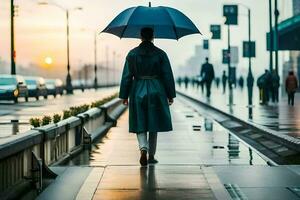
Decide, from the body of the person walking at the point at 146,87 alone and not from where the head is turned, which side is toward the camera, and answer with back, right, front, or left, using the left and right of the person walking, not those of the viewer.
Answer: back

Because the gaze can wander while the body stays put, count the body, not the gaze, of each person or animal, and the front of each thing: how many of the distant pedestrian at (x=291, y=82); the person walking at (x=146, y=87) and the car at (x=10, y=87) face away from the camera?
2

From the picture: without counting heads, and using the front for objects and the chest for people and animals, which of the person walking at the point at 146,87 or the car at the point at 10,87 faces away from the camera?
the person walking

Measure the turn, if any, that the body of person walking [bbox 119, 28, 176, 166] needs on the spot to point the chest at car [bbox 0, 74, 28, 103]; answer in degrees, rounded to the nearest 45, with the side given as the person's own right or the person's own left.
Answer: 0° — they already face it

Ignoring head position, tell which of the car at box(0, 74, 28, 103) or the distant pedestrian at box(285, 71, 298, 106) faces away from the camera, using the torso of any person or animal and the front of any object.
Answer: the distant pedestrian

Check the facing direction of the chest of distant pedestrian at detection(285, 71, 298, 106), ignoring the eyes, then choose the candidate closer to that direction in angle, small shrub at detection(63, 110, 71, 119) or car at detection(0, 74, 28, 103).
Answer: the car

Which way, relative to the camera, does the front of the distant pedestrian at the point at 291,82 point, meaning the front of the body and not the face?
away from the camera
